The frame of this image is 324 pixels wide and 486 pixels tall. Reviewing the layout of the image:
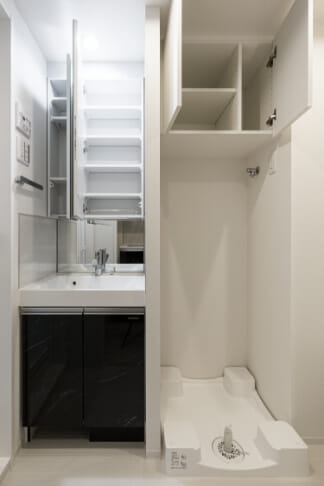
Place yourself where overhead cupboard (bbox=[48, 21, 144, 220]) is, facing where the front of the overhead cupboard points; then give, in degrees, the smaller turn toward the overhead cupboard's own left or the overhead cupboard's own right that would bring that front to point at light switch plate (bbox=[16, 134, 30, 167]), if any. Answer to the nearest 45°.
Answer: approximately 45° to the overhead cupboard's own right

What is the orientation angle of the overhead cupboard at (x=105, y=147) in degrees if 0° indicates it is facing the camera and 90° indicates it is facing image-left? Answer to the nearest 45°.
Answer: approximately 0°

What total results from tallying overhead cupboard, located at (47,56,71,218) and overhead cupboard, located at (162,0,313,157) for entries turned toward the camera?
2

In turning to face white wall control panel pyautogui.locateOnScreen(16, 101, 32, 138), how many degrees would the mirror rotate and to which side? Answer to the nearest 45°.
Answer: approximately 45° to its right

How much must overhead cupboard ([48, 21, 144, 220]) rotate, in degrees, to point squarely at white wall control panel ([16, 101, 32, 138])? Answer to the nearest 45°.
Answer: approximately 45° to its right
